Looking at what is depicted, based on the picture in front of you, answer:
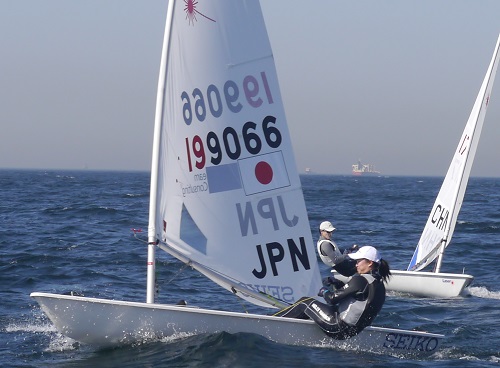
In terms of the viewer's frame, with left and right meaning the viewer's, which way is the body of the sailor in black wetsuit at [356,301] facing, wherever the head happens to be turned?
facing to the left of the viewer
